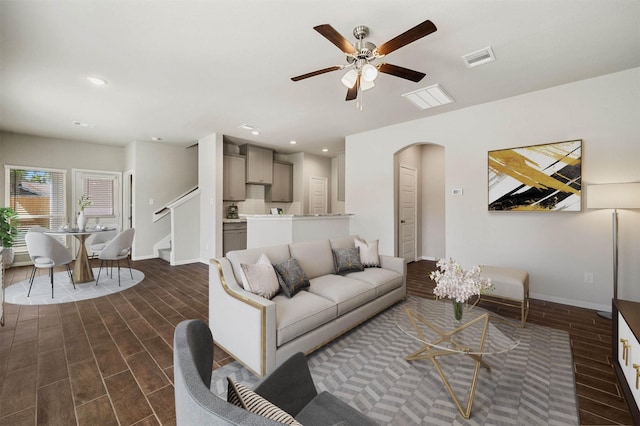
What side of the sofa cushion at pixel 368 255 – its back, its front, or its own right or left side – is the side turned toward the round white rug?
right

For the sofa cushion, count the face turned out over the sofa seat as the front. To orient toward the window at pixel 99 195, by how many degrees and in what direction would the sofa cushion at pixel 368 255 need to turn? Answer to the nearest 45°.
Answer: approximately 90° to its right

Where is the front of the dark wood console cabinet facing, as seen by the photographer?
facing to the left of the viewer

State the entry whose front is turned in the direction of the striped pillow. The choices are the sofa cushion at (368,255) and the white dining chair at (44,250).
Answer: the sofa cushion

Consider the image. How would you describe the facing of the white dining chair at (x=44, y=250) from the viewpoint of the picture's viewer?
facing away from the viewer and to the right of the viewer

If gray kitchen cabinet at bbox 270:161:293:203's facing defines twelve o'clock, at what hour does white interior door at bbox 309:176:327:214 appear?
The white interior door is roughly at 10 o'clock from the gray kitchen cabinet.

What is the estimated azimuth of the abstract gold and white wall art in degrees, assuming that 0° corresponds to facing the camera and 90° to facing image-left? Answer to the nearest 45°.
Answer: approximately 45°
